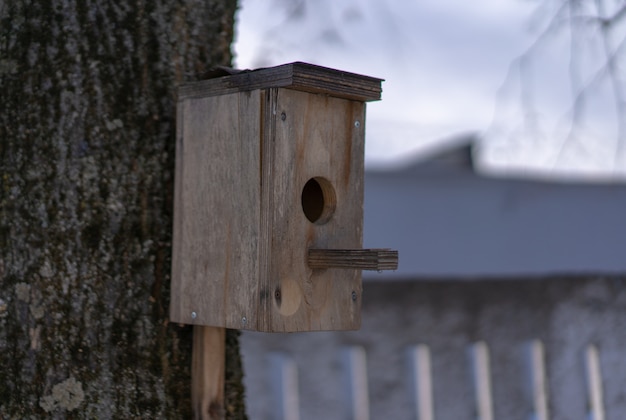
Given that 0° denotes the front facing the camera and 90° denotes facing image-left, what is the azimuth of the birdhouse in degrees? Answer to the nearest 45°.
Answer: approximately 315°

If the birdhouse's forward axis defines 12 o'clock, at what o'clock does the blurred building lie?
The blurred building is roughly at 8 o'clock from the birdhouse.
